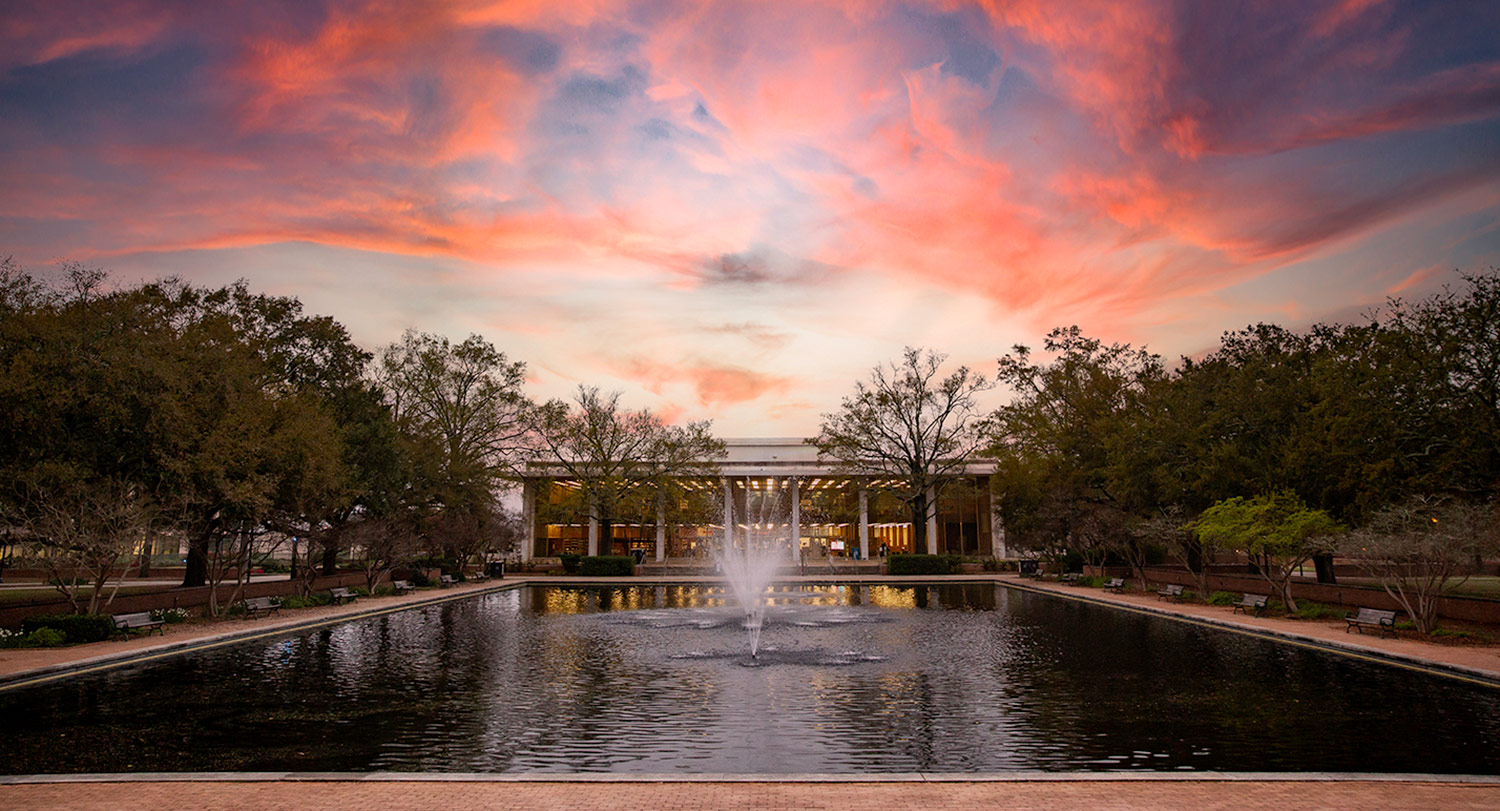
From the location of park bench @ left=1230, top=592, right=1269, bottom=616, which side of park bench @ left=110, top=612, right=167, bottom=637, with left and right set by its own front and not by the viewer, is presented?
front

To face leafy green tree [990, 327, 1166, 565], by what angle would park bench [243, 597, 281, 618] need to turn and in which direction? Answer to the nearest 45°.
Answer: approximately 45° to its left

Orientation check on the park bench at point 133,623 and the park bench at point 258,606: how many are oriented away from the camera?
0

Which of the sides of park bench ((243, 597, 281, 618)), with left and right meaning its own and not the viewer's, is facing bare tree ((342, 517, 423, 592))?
left

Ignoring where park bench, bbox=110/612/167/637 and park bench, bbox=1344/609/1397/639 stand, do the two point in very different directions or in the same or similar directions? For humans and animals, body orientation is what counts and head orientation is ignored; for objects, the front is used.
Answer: very different directions

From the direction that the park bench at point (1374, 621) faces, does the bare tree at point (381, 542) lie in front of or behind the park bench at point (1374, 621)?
in front

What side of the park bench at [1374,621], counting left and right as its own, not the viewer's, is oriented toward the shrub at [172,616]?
front

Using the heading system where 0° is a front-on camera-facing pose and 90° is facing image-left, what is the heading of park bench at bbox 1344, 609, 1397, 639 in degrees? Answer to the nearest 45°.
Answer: approximately 45°

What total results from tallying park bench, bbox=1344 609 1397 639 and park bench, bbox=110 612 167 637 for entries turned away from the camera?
0

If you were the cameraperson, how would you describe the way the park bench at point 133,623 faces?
facing the viewer and to the right of the viewer

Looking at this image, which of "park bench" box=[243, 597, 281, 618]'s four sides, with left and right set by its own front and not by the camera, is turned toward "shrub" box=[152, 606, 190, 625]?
right
